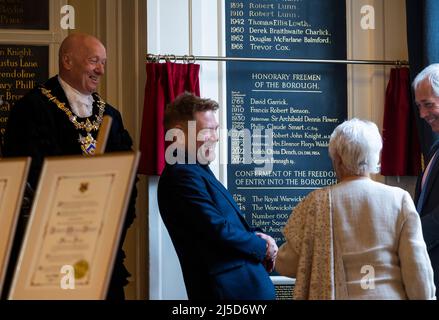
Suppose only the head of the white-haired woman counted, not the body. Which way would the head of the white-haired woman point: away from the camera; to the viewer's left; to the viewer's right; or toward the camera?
away from the camera

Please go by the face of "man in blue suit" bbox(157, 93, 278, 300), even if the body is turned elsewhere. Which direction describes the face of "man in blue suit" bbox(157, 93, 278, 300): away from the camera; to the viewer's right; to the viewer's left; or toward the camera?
to the viewer's right

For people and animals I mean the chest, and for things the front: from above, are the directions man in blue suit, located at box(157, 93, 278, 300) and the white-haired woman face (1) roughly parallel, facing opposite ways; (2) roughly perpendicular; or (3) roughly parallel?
roughly perpendicular

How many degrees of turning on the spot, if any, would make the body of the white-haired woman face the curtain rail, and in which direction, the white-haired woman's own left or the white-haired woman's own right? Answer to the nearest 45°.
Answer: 0° — they already face it

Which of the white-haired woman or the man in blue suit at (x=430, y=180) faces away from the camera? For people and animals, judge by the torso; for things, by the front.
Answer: the white-haired woman

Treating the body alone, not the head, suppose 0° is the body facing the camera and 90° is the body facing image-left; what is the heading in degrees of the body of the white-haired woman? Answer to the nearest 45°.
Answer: approximately 180°

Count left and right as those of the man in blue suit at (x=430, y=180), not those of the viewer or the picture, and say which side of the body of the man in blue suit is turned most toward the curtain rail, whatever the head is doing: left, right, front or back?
right

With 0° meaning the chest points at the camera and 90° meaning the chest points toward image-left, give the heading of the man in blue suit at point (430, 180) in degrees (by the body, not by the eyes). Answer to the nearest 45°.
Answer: approximately 45°

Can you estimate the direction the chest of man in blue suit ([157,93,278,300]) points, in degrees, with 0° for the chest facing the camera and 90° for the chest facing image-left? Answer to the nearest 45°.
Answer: approximately 270°
